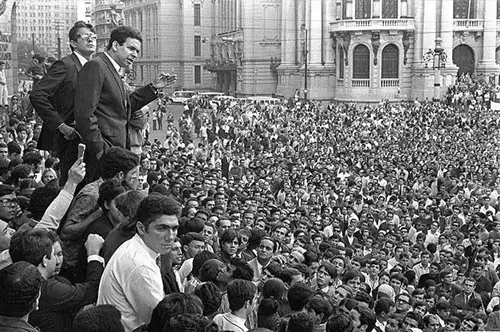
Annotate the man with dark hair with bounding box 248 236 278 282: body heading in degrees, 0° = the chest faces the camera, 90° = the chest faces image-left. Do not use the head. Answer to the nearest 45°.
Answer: approximately 45°

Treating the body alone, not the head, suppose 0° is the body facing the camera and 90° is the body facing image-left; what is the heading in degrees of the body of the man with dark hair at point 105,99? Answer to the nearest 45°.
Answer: approximately 315°

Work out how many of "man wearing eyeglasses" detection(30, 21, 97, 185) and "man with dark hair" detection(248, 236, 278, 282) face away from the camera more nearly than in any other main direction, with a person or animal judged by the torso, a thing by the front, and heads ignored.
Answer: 0

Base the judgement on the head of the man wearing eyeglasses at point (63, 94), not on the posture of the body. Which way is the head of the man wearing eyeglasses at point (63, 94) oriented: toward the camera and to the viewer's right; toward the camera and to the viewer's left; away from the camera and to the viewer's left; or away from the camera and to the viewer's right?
toward the camera and to the viewer's right

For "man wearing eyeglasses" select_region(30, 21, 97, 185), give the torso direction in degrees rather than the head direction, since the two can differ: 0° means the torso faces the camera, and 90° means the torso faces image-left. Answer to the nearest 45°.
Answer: approximately 315°

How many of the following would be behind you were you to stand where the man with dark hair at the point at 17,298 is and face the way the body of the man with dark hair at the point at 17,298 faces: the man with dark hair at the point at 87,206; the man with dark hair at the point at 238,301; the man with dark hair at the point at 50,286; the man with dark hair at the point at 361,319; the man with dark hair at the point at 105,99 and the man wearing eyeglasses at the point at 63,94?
0

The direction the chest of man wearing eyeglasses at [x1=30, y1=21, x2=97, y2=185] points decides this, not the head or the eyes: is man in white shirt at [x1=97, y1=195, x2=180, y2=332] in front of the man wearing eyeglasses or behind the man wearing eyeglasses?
in front

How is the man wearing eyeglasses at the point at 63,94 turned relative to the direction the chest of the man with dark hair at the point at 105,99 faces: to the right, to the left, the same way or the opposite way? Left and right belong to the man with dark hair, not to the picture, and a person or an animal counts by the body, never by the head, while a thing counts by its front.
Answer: the same way

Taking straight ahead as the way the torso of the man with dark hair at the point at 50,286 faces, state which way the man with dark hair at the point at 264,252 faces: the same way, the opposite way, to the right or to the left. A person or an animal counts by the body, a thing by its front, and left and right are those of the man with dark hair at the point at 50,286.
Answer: the opposite way

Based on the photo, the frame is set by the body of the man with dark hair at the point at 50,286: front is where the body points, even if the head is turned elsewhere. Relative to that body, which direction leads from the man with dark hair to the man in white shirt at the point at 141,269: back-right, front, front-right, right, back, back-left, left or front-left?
right

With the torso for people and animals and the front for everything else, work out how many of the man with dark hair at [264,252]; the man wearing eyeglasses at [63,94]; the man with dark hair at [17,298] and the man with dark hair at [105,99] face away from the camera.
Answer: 1

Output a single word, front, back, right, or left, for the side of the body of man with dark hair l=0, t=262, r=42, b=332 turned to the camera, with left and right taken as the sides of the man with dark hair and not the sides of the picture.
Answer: back

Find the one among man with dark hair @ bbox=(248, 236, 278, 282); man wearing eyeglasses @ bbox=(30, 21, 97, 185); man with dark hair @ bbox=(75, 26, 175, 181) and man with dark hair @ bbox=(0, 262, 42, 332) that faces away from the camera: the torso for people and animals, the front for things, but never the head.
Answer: man with dark hair @ bbox=(0, 262, 42, 332)

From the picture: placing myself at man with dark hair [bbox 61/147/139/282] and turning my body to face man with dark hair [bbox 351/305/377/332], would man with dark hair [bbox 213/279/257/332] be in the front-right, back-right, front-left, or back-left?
front-right

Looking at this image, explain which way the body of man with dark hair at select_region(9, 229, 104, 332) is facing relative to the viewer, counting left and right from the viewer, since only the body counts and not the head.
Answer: facing away from the viewer and to the right of the viewer

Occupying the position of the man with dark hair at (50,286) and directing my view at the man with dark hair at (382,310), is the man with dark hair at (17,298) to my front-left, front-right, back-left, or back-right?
back-right

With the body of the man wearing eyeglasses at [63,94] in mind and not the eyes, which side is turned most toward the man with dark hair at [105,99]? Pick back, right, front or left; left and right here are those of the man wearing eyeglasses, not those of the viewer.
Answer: front
